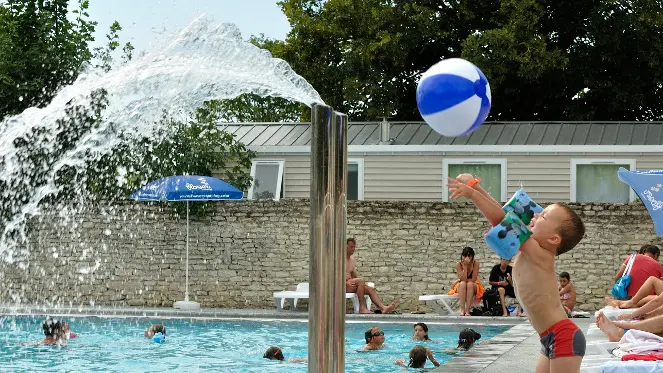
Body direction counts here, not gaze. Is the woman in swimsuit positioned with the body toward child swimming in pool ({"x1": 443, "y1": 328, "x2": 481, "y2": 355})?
yes

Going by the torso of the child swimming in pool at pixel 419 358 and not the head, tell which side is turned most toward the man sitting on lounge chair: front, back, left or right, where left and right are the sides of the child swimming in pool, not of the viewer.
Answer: front

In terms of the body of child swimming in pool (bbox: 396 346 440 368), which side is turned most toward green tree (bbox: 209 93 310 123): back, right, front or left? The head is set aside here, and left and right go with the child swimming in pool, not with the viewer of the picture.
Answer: front

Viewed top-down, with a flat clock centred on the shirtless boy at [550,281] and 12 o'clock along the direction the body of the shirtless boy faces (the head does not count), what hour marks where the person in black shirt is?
The person in black shirt is roughly at 3 o'clock from the shirtless boy.

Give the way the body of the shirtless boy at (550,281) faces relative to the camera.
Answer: to the viewer's left

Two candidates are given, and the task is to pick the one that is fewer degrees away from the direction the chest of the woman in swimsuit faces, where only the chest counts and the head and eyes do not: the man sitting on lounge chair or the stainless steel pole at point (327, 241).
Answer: the stainless steel pole
